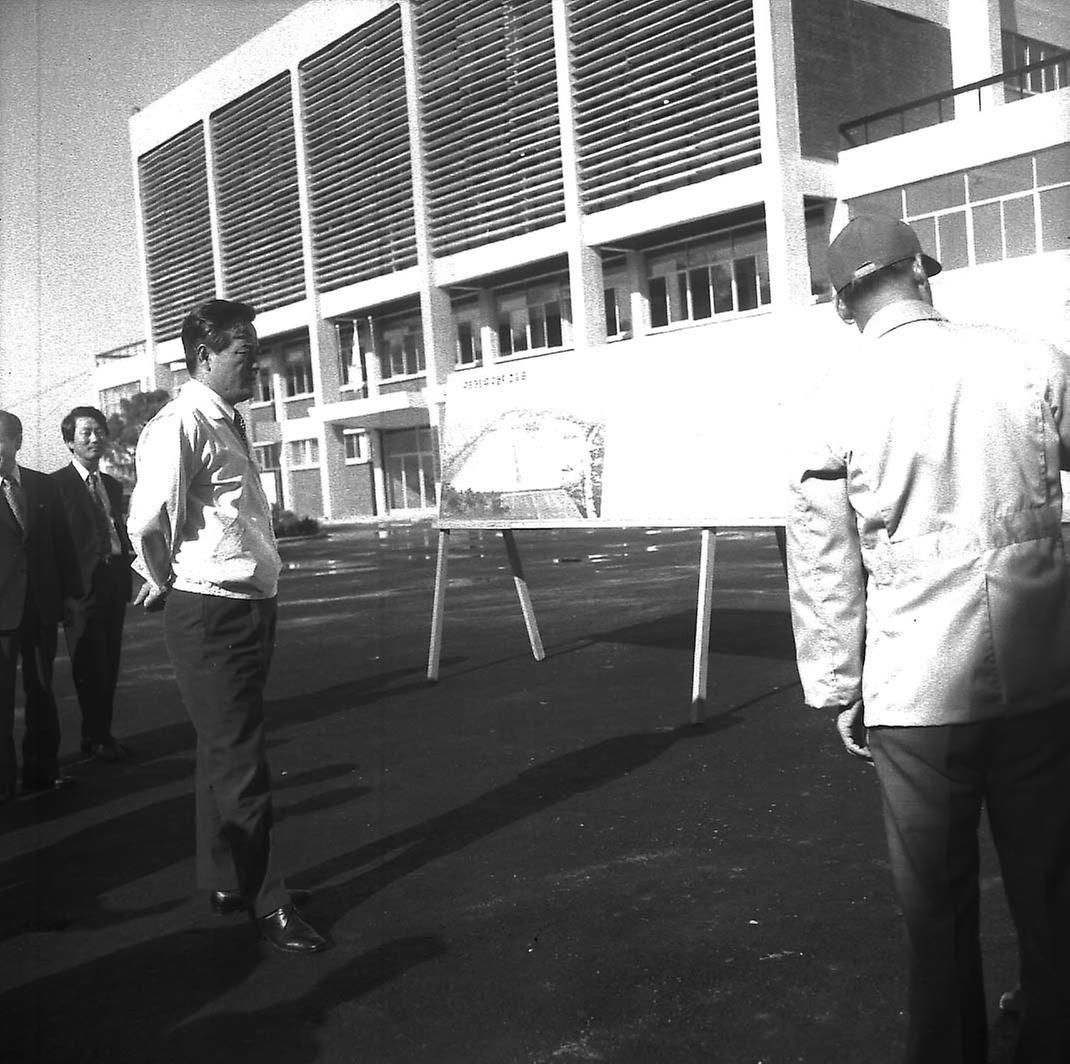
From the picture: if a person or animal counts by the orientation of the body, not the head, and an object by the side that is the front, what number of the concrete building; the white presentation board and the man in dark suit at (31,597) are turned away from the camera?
0

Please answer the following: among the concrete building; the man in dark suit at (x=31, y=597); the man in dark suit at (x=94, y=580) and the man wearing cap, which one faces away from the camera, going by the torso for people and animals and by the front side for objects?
the man wearing cap

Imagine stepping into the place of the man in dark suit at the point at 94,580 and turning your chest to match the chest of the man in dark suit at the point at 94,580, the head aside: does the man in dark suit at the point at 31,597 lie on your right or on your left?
on your right

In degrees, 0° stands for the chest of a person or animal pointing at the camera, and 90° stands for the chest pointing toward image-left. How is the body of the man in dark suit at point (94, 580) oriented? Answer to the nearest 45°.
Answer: approximately 315°

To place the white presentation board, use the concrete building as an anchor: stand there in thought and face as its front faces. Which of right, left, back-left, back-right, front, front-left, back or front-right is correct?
front-left

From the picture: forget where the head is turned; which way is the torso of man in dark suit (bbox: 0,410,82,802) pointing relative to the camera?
toward the camera

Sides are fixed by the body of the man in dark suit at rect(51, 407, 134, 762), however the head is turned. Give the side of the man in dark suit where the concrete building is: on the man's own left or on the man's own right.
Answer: on the man's own left

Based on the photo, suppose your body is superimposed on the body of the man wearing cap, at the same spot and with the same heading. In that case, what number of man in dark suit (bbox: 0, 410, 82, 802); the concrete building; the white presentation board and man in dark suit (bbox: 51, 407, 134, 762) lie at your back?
0

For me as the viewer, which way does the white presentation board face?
facing the viewer and to the left of the viewer

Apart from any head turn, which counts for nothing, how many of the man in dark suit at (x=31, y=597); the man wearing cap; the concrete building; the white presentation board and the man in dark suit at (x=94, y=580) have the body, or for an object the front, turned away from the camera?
1

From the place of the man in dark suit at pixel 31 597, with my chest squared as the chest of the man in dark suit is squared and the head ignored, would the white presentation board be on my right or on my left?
on my left

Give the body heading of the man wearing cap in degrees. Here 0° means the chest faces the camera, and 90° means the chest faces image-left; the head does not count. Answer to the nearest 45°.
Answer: approximately 180°

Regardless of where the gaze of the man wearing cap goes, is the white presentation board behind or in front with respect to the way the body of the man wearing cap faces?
in front

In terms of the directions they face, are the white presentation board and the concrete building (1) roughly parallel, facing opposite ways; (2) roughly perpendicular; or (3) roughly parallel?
roughly parallel

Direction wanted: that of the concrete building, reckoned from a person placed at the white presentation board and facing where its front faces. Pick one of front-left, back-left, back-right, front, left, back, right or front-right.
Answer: back-right

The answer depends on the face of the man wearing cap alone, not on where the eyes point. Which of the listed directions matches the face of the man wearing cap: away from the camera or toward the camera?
away from the camera
